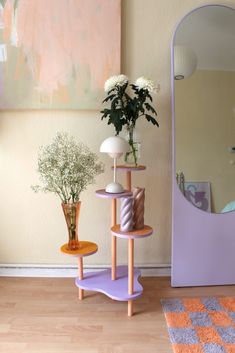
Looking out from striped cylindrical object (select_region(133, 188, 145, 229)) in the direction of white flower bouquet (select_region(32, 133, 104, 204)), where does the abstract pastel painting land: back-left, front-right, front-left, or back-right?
front-right

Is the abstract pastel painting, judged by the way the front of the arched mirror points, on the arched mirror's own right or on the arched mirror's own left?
on the arched mirror's own right

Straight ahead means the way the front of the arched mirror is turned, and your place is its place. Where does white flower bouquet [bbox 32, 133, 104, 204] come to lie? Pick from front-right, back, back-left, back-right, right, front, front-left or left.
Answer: front-right

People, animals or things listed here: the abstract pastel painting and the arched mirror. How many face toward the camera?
2

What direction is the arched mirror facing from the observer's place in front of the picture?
facing the viewer

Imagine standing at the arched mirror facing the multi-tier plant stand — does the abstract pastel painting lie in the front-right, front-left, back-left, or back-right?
front-right
